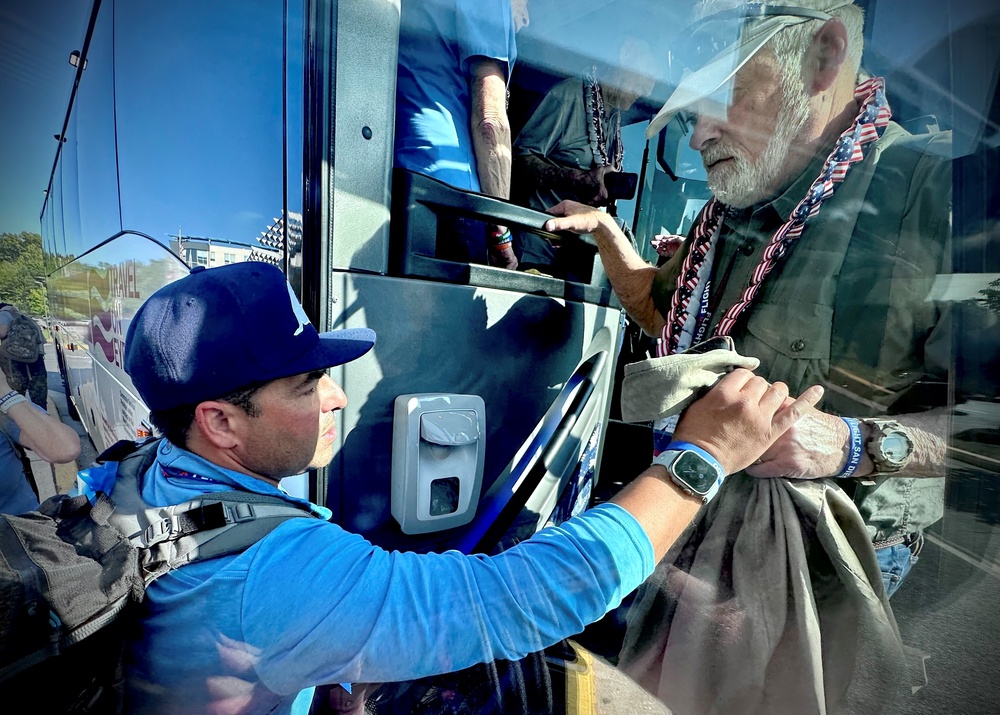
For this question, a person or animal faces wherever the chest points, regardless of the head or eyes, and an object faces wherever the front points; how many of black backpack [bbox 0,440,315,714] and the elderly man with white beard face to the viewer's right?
0

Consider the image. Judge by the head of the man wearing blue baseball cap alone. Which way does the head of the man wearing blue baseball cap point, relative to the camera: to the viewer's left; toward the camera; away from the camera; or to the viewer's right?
to the viewer's right

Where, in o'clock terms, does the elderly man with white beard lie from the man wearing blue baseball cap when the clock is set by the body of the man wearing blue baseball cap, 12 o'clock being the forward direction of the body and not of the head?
The elderly man with white beard is roughly at 12 o'clock from the man wearing blue baseball cap.

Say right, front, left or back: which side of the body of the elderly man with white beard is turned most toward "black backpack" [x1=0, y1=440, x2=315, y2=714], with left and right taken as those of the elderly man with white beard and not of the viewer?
front

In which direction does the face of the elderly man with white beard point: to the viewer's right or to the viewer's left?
to the viewer's left

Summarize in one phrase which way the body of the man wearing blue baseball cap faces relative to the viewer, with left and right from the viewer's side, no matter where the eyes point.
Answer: facing to the right of the viewer

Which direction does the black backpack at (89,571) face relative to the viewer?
to the viewer's left

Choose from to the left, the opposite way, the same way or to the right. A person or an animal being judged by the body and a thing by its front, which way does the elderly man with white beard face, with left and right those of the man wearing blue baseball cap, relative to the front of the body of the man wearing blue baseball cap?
the opposite way

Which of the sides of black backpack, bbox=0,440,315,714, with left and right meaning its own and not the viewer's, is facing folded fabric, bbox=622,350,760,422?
back

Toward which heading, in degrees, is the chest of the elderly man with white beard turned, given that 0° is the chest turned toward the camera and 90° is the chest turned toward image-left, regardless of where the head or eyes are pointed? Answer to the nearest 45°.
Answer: approximately 45°
